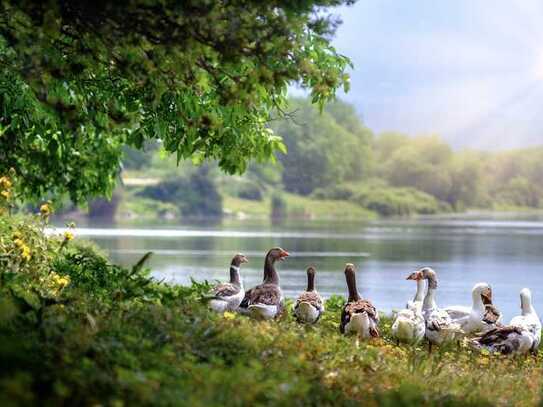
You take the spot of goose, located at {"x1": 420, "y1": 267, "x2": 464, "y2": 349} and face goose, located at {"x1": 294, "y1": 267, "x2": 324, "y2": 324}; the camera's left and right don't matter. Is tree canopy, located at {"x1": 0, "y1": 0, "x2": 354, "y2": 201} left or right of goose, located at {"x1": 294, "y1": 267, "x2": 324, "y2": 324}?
left

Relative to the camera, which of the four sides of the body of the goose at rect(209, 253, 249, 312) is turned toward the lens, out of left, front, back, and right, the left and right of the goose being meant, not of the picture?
right

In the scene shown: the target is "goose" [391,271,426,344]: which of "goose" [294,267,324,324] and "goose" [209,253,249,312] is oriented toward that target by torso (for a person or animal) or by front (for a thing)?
"goose" [209,253,249,312]

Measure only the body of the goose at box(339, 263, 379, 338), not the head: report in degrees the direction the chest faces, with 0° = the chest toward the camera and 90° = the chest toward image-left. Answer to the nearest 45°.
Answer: approximately 180°

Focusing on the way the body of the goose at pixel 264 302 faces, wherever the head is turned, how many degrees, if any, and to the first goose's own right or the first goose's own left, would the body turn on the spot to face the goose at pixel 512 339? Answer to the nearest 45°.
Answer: approximately 45° to the first goose's own right

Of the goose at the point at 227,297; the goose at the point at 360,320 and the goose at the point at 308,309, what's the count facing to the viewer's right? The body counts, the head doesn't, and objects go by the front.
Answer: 1

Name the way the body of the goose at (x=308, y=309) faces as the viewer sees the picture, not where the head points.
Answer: away from the camera

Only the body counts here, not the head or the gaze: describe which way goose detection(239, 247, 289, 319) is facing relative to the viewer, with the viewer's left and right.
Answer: facing away from the viewer and to the right of the viewer

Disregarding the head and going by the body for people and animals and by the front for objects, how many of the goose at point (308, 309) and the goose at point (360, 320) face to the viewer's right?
0

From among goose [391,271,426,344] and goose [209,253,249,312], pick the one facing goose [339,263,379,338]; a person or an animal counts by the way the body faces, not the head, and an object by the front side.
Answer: goose [209,253,249,312]

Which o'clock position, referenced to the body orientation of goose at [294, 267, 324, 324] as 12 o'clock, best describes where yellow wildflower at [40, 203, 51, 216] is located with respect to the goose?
The yellow wildflower is roughly at 9 o'clock from the goose.

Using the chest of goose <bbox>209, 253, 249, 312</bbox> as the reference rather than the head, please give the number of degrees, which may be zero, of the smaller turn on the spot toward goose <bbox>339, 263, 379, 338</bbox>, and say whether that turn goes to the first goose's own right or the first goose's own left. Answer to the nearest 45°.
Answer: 0° — it already faces it

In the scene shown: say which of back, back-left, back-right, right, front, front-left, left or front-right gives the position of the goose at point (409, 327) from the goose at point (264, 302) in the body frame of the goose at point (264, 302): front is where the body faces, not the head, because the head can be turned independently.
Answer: front-right

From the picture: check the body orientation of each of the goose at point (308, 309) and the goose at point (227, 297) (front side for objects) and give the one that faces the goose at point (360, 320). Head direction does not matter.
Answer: the goose at point (227, 297)

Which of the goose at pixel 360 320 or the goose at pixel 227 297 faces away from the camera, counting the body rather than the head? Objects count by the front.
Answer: the goose at pixel 360 320
